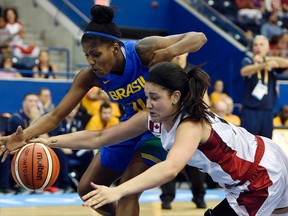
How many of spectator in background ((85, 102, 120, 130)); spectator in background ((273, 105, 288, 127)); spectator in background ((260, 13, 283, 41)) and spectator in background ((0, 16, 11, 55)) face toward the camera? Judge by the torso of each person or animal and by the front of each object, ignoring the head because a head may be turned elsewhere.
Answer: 4

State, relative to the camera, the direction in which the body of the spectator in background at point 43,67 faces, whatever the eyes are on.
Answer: toward the camera

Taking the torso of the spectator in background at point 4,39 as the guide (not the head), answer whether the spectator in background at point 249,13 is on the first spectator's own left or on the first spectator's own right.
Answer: on the first spectator's own left

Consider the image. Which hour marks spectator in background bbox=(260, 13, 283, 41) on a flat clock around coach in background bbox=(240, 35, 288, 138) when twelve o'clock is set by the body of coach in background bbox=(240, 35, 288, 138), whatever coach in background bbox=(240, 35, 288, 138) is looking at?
spectator in background bbox=(260, 13, 283, 41) is roughly at 6 o'clock from coach in background bbox=(240, 35, 288, 138).

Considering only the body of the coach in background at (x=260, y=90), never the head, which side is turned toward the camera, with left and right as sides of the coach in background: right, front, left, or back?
front

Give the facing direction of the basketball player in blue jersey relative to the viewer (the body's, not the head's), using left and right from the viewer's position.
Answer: facing the viewer and to the left of the viewer

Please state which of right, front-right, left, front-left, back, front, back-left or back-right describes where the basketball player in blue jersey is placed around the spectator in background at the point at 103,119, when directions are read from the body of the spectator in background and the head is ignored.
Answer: front

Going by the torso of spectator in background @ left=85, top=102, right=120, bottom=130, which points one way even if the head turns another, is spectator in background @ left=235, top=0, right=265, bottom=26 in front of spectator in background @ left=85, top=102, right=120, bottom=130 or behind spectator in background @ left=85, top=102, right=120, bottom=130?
behind

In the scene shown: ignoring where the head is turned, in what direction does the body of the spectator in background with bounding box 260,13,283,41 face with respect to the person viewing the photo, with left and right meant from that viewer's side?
facing the viewer
